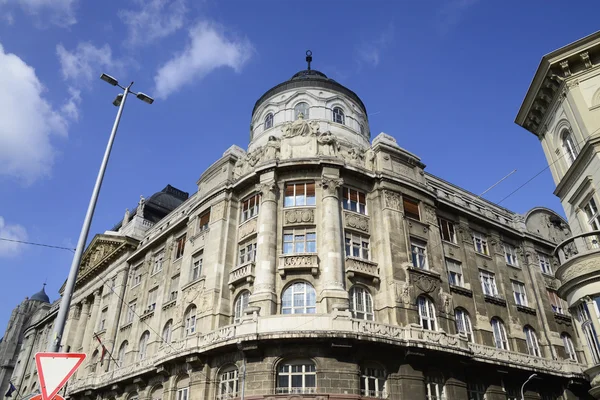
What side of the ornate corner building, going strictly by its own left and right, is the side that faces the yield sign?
front

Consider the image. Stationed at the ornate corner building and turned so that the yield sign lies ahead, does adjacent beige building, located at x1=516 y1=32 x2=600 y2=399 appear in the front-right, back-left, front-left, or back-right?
front-left

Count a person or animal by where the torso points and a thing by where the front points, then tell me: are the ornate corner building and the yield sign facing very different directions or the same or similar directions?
same or similar directions

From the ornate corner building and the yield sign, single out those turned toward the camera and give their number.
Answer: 2

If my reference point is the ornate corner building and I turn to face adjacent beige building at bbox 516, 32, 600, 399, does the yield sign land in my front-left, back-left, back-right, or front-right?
front-right

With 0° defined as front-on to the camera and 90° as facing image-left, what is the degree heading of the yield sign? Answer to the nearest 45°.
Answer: approximately 0°

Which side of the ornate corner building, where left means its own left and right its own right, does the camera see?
front

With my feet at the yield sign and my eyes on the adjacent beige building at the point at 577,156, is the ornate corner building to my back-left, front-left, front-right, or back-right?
front-left

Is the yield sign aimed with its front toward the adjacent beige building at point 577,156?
no

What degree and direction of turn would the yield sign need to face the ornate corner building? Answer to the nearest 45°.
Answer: approximately 135° to its left

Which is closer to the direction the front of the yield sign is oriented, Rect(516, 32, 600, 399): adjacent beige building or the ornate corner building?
the adjacent beige building

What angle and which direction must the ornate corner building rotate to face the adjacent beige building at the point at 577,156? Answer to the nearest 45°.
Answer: approximately 45° to its left
